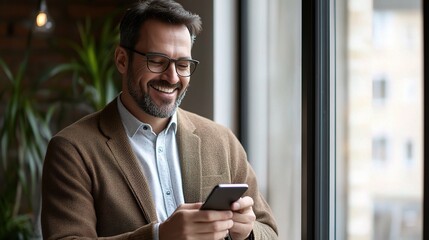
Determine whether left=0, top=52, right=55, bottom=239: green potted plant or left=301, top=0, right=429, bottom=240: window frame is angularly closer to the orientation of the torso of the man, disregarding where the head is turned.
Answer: the window frame

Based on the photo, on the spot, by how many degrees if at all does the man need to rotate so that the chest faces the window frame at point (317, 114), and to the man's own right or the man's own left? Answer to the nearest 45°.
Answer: approximately 90° to the man's own left

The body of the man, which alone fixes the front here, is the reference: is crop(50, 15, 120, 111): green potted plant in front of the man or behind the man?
behind

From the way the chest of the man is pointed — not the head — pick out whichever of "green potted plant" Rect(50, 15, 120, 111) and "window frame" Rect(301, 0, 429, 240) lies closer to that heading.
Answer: the window frame

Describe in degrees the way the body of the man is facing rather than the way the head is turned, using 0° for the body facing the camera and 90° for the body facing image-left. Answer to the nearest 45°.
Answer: approximately 315°
